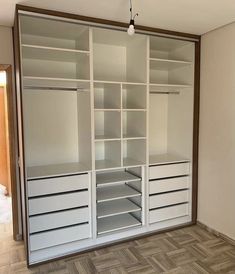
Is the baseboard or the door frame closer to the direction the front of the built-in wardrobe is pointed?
the baseboard

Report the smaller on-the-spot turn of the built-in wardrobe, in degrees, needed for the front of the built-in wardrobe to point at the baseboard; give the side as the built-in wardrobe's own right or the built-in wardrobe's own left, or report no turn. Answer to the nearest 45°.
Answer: approximately 45° to the built-in wardrobe's own left

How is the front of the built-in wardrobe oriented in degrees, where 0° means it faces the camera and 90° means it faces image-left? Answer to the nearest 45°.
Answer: approximately 315°
